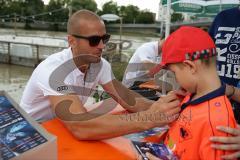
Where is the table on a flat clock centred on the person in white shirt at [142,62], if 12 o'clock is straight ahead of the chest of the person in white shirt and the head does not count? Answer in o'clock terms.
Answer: The table is roughly at 3 o'clock from the person in white shirt.

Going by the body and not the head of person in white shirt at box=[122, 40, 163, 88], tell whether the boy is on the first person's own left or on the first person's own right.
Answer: on the first person's own right

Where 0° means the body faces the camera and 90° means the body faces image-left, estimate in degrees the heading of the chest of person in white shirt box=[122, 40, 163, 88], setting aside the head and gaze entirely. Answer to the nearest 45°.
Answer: approximately 270°

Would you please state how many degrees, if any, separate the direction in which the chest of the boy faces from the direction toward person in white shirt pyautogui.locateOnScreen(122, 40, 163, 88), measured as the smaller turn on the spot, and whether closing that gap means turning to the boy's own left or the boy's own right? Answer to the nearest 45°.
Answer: approximately 90° to the boy's own right

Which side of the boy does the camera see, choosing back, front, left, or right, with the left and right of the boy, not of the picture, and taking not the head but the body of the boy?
left

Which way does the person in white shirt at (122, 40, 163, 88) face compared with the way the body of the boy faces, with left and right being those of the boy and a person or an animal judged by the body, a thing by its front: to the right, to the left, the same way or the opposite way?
the opposite way
